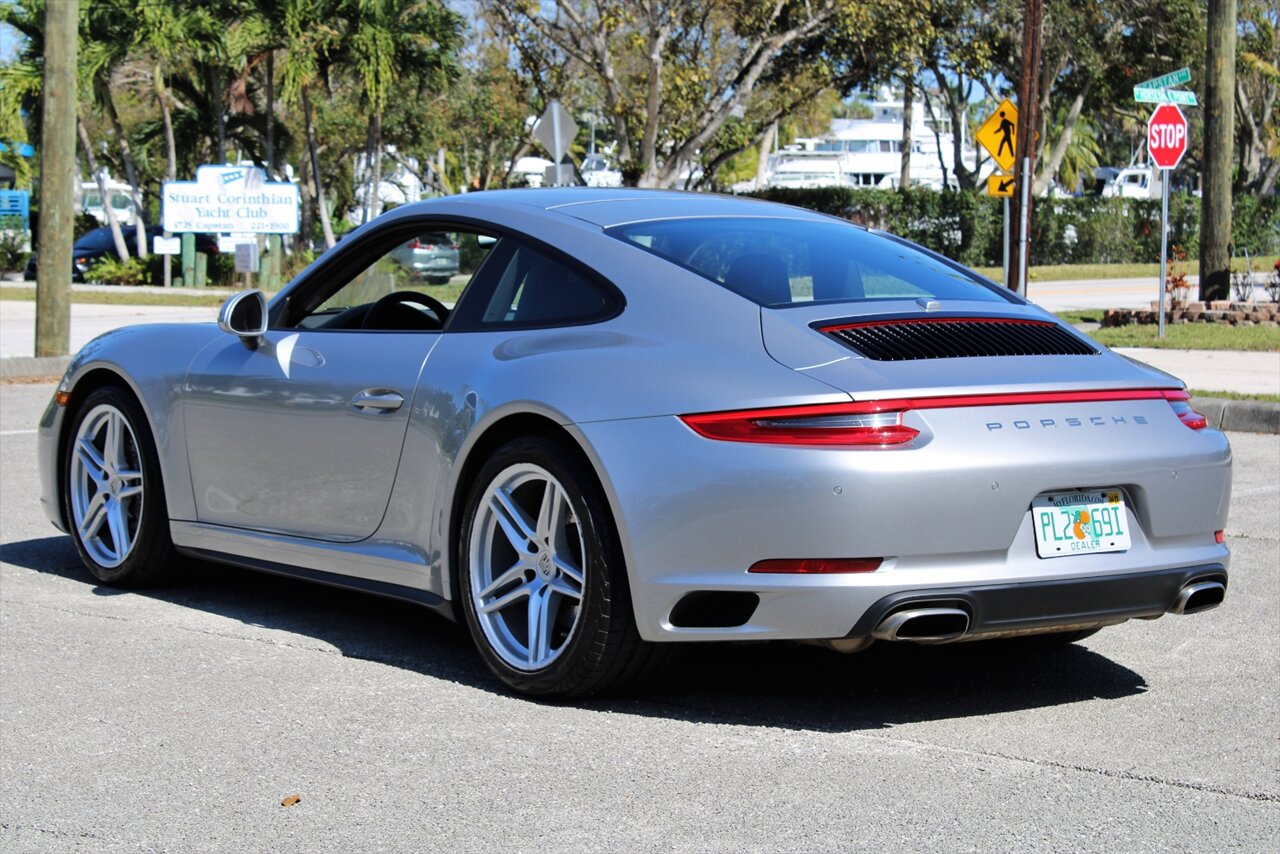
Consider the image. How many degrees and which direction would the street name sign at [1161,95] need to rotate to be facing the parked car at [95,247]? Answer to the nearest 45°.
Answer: approximately 135° to its right

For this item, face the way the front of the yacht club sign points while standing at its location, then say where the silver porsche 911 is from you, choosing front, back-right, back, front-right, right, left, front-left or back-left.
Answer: front

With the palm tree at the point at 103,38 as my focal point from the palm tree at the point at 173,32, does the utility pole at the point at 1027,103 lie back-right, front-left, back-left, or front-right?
back-left

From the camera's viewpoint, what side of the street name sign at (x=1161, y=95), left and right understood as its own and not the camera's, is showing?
front

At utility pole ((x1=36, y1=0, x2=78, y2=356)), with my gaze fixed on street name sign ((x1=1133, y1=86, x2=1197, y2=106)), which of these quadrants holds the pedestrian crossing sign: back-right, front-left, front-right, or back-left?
front-left

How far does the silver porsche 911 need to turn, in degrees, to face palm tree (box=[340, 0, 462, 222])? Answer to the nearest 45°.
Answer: approximately 45° to its right

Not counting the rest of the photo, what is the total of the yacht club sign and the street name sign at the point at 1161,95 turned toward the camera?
2

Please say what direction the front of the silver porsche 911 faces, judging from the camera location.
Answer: facing away from the viewer and to the left of the viewer

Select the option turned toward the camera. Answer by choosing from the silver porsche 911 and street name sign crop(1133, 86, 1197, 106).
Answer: the street name sign

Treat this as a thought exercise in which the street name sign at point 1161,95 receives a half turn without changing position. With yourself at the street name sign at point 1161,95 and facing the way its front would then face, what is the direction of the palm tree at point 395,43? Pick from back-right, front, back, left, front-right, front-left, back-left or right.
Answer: front-left

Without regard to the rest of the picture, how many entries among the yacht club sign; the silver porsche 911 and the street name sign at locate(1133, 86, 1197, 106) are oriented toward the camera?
2

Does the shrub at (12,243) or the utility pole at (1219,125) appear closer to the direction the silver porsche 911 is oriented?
the shrub

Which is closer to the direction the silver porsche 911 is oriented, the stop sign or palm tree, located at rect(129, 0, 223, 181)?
the palm tree

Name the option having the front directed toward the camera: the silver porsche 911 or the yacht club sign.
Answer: the yacht club sign
